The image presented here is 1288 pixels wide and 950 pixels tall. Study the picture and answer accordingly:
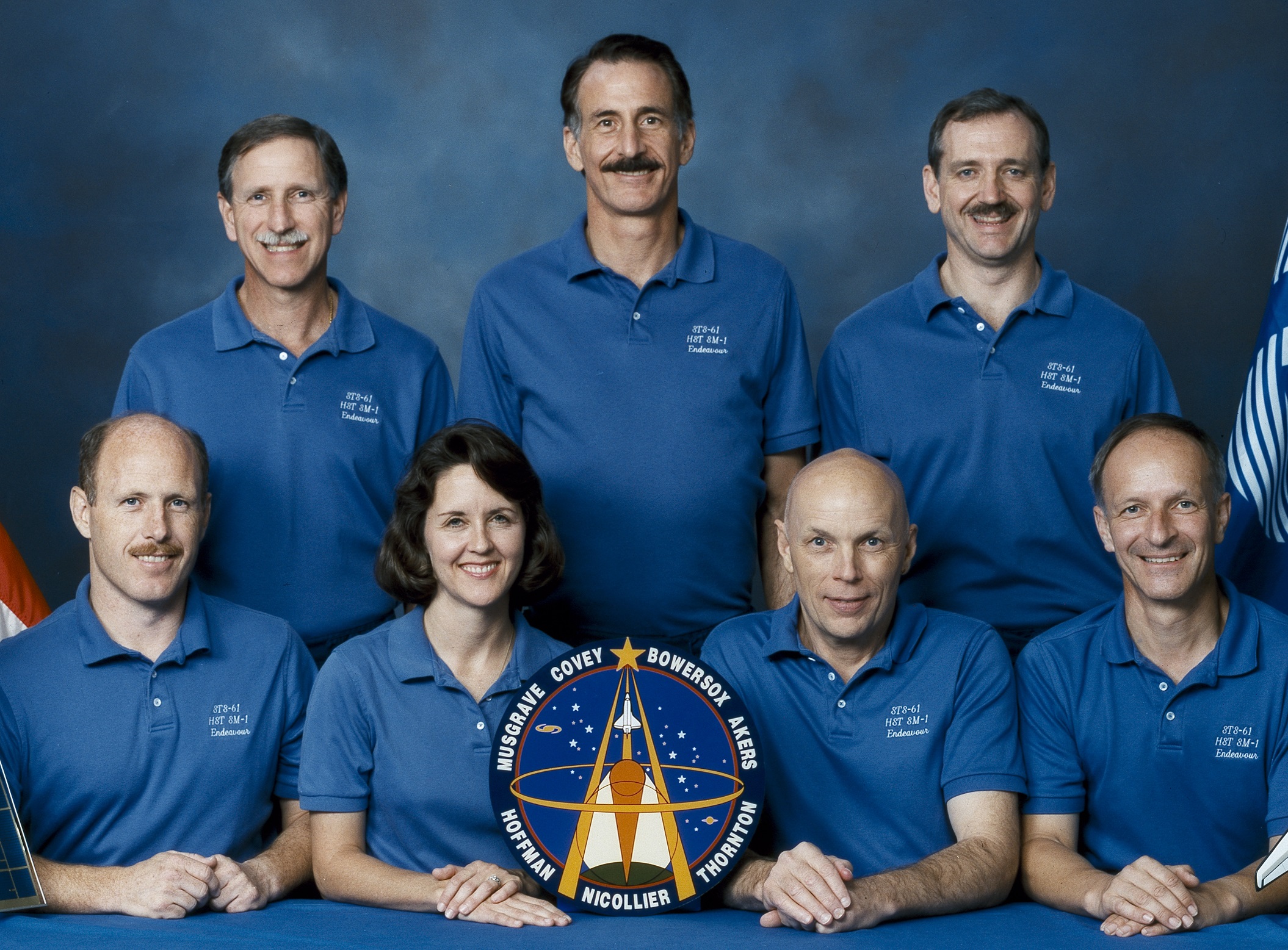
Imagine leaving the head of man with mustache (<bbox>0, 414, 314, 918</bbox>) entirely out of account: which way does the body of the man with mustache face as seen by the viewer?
toward the camera

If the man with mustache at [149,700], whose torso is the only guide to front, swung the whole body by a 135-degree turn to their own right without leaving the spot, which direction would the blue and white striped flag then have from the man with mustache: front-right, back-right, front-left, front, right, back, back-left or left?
back-right

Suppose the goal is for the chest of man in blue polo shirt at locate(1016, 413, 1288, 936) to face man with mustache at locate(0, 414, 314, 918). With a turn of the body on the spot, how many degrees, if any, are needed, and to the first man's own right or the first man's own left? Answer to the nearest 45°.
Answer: approximately 90° to the first man's own right

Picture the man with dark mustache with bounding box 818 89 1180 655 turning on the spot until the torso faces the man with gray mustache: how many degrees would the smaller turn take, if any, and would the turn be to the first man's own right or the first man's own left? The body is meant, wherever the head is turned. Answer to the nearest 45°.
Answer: approximately 90° to the first man's own right

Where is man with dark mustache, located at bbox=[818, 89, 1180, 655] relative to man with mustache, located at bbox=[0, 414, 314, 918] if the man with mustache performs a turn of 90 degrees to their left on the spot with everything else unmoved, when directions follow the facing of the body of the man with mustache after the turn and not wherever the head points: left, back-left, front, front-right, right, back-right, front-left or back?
front

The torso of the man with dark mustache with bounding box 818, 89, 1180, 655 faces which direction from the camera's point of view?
toward the camera

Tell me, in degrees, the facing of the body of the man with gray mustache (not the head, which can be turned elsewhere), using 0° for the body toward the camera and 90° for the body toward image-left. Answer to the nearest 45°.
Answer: approximately 0°

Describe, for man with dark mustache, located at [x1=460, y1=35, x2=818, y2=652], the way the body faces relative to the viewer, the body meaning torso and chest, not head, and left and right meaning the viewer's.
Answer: facing the viewer

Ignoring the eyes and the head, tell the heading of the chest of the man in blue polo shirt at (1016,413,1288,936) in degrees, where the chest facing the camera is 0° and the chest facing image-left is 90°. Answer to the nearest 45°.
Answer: approximately 0°

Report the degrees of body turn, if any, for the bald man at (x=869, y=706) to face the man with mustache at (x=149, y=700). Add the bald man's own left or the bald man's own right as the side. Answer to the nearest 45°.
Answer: approximately 90° to the bald man's own right

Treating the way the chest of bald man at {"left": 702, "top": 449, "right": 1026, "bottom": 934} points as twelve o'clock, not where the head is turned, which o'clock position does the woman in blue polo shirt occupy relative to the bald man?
The woman in blue polo shirt is roughly at 3 o'clock from the bald man.
